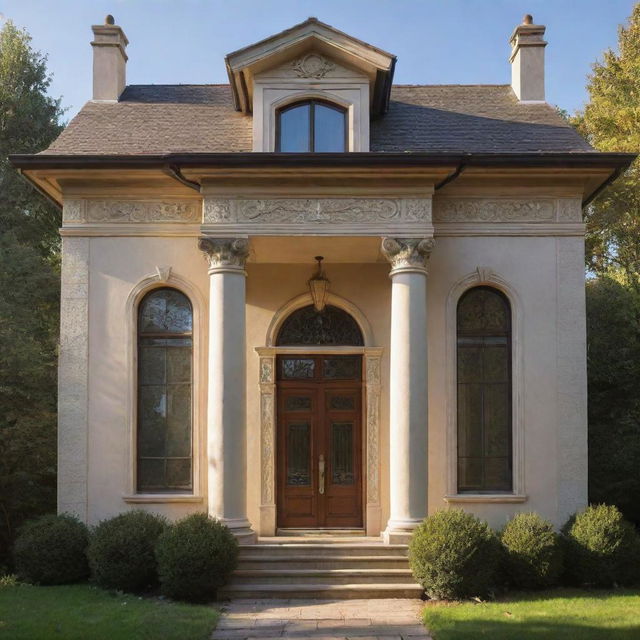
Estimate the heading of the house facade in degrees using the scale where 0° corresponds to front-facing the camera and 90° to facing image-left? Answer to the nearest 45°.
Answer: approximately 0°

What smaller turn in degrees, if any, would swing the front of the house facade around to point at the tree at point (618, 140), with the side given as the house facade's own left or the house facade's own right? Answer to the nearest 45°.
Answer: approximately 135° to the house facade's own left

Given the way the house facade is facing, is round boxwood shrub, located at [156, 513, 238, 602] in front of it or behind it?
in front

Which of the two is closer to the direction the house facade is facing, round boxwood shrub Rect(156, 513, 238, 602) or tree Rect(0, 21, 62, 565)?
the round boxwood shrub

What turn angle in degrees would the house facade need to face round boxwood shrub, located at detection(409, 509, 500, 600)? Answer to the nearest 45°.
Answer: approximately 45° to its left

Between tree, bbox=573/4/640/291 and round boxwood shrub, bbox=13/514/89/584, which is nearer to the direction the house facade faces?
the round boxwood shrub

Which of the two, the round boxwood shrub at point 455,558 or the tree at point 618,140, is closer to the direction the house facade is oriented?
the round boxwood shrub
